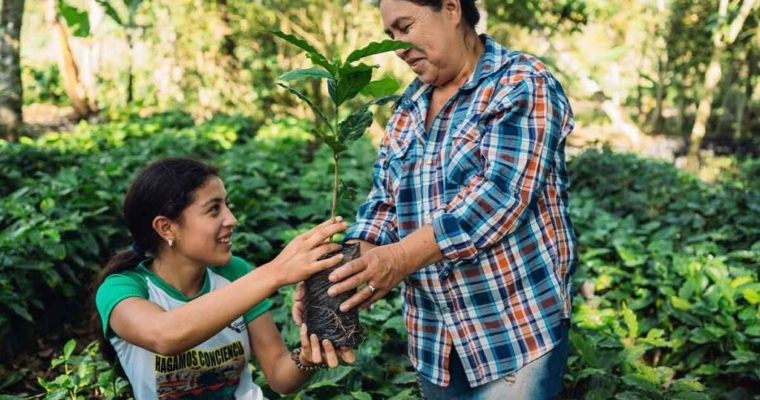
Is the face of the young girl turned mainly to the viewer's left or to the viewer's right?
to the viewer's right

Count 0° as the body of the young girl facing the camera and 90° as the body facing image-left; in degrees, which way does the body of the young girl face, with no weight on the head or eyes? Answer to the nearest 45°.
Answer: approximately 315°

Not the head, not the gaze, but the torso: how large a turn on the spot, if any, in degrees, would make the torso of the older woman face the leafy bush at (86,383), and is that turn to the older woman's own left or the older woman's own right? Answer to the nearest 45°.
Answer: approximately 45° to the older woman's own right

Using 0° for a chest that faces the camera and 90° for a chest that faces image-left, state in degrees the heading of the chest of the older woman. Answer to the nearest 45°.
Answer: approximately 45°

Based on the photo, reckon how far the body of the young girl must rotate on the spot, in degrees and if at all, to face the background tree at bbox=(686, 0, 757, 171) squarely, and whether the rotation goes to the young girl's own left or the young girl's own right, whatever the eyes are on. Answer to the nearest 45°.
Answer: approximately 90° to the young girl's own left

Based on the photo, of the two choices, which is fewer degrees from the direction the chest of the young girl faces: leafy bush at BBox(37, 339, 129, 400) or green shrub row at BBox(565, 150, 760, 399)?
the green shrub row

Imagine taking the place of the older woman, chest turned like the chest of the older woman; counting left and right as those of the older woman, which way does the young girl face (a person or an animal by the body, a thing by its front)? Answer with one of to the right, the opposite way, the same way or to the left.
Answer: to the left

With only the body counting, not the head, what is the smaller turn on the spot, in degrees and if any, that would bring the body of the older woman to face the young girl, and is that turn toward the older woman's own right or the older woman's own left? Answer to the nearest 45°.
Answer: approximately 45° to the older woman's own right
